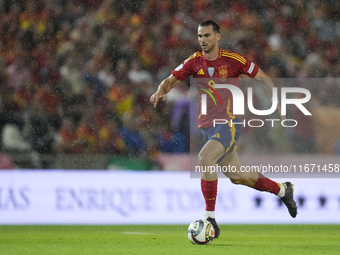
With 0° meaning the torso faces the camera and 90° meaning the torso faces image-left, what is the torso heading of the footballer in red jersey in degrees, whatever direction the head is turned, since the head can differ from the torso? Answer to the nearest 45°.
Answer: approximately 45°
